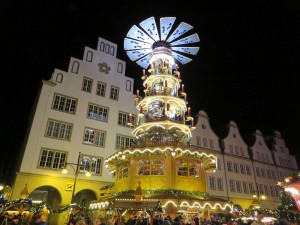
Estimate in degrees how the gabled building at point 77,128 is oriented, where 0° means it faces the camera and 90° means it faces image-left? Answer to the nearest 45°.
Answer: approximately 315°

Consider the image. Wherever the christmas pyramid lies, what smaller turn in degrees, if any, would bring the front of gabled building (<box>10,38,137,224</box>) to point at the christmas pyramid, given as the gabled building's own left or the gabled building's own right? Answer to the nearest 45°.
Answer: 0° — it already faces it
